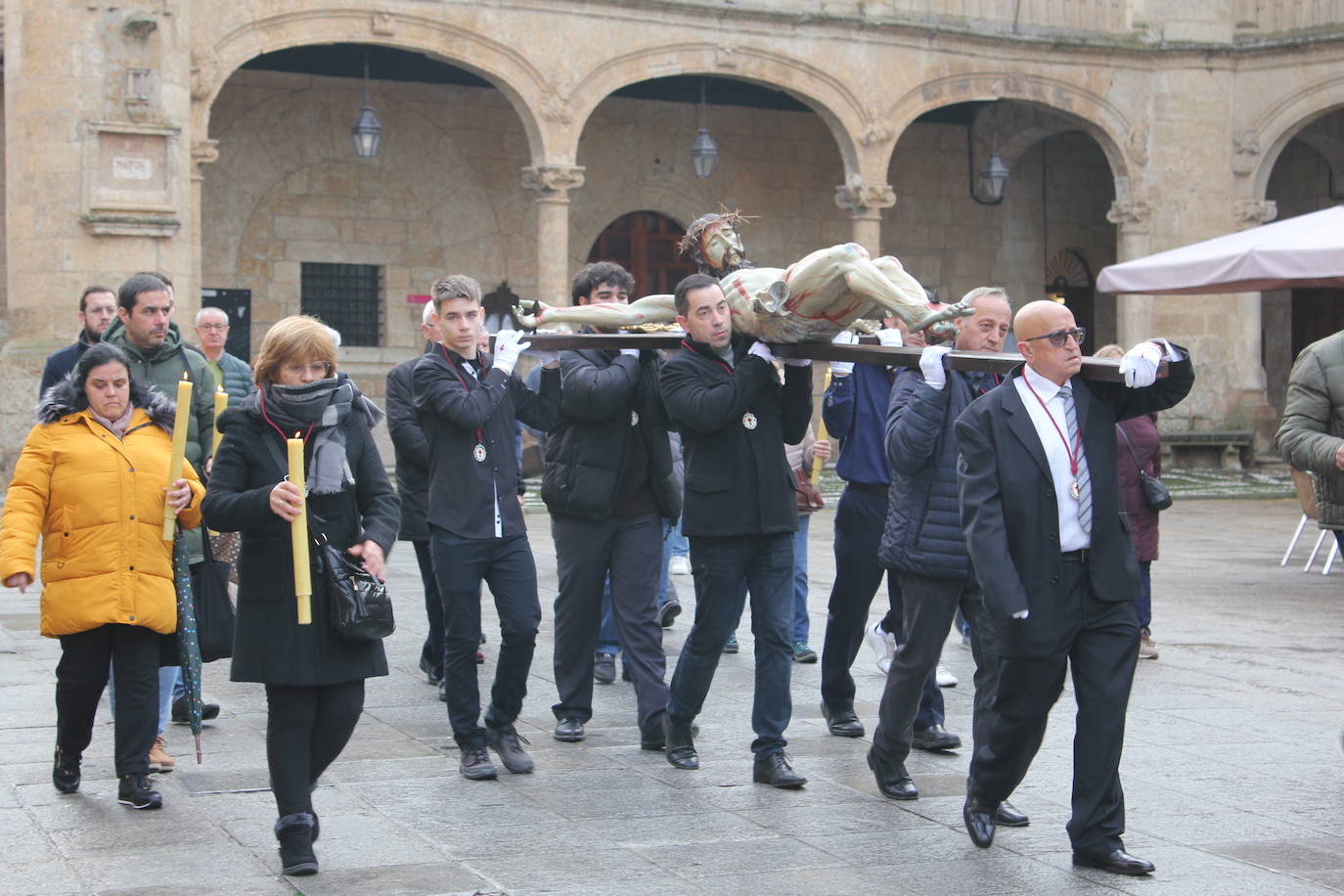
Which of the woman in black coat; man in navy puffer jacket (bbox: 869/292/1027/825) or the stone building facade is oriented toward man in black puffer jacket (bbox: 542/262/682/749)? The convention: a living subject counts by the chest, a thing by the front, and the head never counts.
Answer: the stone building facade

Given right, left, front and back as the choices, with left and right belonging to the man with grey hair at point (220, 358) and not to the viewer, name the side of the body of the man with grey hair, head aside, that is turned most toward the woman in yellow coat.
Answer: front

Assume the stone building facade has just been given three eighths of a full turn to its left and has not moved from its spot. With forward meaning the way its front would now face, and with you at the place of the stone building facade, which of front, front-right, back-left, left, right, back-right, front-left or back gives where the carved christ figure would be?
back-right

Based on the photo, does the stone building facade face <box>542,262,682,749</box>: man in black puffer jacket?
yes

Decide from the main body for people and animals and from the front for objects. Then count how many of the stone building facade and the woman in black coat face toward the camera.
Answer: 2

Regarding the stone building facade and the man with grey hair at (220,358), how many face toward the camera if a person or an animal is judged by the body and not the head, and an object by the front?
2

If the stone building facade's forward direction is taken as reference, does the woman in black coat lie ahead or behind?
ahead

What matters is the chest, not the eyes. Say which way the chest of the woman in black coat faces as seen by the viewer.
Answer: toward the camera

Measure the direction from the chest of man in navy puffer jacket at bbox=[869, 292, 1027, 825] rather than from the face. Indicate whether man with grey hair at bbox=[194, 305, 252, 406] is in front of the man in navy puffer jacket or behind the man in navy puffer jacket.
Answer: behind

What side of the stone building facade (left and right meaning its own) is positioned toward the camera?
front

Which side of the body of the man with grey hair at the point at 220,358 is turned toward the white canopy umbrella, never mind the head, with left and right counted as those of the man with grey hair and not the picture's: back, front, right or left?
left

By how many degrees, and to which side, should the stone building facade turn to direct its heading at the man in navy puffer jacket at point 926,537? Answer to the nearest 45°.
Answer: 0° — it already faces them
